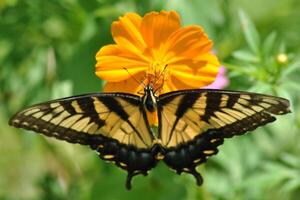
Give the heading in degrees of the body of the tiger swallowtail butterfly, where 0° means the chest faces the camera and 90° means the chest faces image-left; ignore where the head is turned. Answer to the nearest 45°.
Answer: approximately 180°
